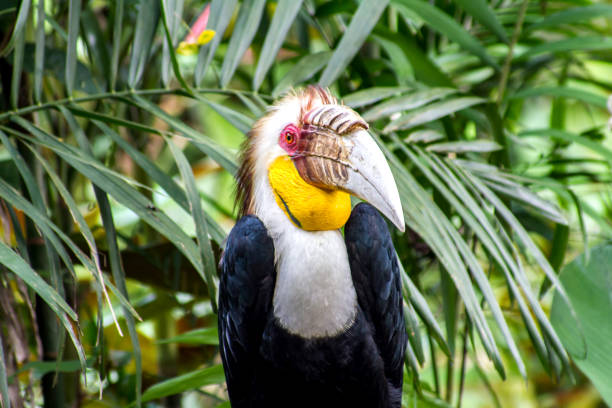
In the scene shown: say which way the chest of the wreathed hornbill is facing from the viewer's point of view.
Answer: toward the camera
